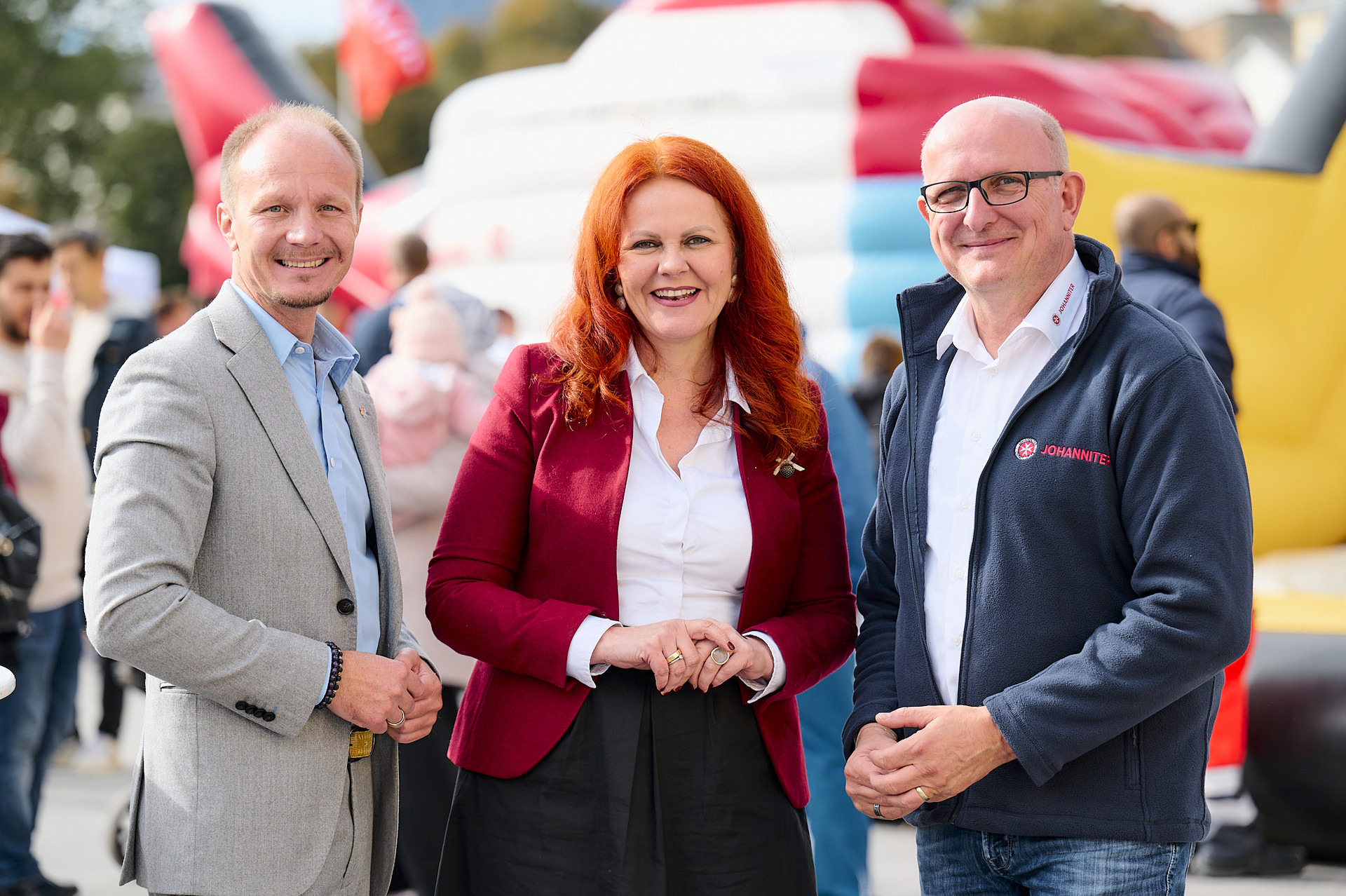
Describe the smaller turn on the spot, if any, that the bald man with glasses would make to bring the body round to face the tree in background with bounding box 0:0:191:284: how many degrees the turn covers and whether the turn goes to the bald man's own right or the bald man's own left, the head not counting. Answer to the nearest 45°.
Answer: approximately 90° to the bald man's own right

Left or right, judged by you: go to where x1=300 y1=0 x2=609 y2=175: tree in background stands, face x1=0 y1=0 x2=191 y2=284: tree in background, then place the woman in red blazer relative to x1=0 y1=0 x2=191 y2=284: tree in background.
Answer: left

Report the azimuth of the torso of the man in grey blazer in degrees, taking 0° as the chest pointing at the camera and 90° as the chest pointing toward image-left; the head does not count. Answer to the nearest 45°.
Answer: approximately 315°

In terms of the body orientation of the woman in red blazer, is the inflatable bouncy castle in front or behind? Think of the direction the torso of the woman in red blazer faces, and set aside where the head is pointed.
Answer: behind

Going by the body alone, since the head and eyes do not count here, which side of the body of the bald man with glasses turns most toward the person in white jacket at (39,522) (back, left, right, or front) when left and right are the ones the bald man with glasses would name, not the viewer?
right

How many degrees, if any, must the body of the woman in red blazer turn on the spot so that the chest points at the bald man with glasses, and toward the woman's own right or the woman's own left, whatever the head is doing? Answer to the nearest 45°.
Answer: approximately 45° to the woman's own left

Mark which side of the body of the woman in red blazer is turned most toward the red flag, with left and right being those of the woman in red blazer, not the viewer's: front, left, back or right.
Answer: back

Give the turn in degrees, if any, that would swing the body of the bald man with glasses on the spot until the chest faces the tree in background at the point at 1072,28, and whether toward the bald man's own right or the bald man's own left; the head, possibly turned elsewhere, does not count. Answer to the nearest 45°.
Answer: approximately 135° to the bald man's own right

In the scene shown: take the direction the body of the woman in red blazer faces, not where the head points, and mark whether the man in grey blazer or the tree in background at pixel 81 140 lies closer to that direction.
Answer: the man in grey blazer

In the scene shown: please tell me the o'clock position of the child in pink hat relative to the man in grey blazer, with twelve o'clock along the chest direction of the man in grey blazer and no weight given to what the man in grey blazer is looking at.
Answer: The child in pink hat is roughly at 8 o'clock from the man in grey blazer.

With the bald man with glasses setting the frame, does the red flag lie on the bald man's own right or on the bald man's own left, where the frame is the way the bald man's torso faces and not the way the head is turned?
on the bald man's own right

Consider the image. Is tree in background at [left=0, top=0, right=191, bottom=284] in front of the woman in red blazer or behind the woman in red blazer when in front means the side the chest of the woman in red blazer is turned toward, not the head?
behind

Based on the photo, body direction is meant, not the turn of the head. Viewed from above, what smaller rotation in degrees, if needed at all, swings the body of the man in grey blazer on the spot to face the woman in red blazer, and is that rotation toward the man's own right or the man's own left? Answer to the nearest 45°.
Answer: approximately 45° to the man's own left
